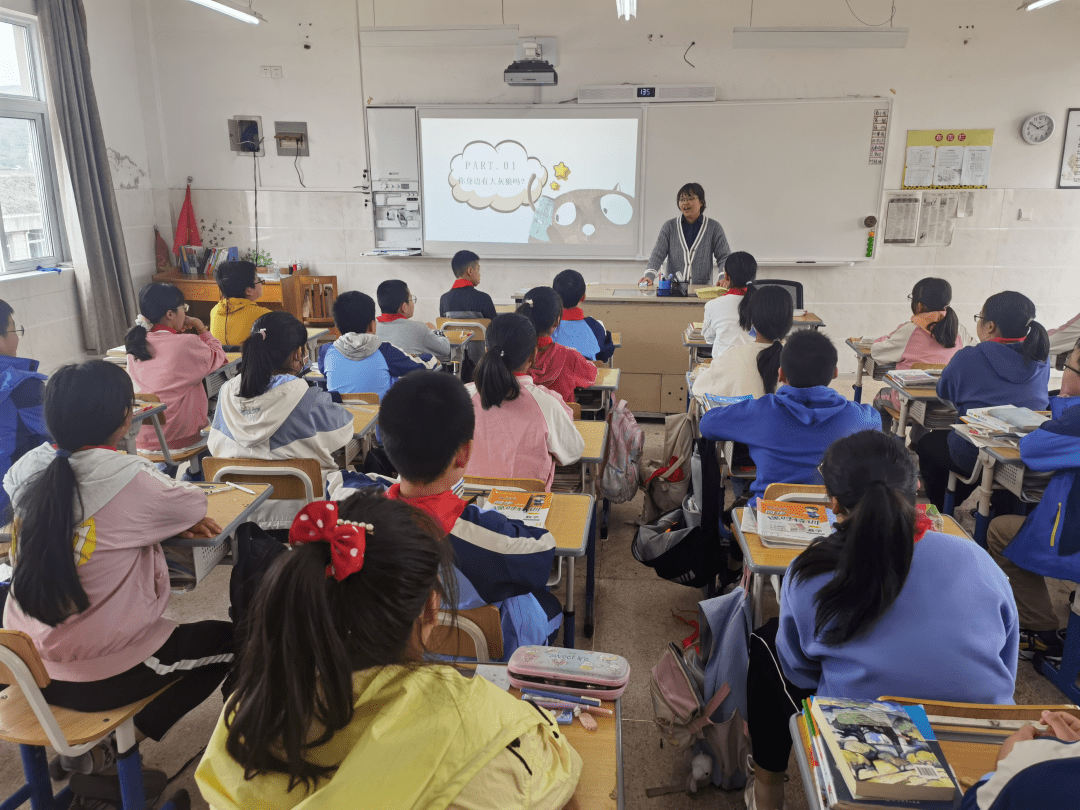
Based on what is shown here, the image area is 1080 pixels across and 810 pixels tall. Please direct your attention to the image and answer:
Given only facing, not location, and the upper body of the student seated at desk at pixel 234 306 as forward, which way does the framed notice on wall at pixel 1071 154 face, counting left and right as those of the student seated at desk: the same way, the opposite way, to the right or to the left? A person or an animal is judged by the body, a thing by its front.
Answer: the opposite way

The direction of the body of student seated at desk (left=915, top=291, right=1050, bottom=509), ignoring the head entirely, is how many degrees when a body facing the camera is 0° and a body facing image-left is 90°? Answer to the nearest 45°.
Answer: approximately 135°

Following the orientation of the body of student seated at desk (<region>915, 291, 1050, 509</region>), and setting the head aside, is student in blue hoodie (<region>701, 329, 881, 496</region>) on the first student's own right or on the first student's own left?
on the first student's own left

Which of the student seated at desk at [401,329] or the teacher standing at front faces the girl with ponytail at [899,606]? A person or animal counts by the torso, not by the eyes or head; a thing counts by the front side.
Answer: the teacher standing at front

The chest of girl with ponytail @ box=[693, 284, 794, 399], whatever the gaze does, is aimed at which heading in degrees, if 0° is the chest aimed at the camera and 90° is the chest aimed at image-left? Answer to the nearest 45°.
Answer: approximately 180°

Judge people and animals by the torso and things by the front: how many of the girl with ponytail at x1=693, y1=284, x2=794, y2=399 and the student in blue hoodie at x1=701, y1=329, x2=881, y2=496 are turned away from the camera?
2

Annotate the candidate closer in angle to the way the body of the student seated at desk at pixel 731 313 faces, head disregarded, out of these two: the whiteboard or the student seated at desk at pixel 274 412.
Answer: the whiteboard

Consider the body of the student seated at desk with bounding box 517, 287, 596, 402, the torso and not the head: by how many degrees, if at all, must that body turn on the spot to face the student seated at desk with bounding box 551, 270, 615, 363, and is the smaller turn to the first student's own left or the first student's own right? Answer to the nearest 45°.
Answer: approximately 45° to the first student's own left

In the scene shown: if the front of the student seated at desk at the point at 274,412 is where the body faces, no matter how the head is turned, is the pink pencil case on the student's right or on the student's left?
on the student's right

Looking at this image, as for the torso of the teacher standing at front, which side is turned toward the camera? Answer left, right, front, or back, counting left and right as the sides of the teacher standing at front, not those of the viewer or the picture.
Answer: front

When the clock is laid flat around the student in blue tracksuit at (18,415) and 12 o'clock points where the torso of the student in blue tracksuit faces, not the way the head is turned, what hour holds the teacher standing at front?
The teacher standing at front is roughly at 1 o'clock from the student in blue tracksuit.

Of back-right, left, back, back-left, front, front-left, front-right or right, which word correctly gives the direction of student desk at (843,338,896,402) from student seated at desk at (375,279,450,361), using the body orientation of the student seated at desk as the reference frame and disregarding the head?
front-right

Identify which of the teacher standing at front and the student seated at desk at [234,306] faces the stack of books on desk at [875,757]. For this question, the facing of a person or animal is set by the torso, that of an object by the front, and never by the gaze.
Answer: the teacher standing at front

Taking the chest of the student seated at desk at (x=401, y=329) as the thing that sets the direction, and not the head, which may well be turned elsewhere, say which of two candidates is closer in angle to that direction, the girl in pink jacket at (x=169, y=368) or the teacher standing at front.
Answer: the teacher standing at front

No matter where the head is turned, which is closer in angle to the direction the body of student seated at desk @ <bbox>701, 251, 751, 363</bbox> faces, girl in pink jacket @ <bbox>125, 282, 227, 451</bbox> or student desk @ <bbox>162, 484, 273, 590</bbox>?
the girl in pink jacket

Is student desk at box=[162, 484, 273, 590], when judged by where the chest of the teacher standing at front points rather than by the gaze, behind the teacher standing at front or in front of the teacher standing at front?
in front

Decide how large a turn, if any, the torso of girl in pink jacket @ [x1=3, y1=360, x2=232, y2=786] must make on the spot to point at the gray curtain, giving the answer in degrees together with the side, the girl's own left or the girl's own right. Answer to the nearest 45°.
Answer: approximately 45° to the girl's own left

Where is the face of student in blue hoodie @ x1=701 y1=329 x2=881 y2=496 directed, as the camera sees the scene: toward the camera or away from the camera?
away from the camera

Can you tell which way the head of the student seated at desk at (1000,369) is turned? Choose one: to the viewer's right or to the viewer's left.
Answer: to the viewer's left

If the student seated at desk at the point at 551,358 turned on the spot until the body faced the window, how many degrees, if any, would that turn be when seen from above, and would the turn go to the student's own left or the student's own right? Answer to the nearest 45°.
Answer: approximately 90° to the student's own left

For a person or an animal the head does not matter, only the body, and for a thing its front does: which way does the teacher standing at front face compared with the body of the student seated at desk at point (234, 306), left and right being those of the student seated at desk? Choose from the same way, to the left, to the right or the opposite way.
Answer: the opposite way

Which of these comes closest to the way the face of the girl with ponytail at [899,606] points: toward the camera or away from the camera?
away from the camera
